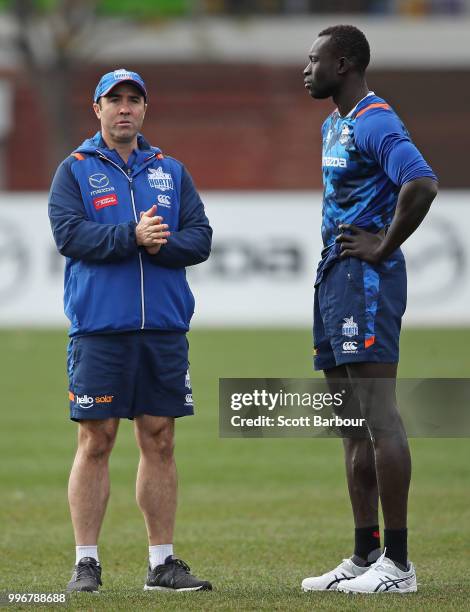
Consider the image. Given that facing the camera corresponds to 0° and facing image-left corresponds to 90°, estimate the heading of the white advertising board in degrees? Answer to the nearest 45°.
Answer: approximately 0°

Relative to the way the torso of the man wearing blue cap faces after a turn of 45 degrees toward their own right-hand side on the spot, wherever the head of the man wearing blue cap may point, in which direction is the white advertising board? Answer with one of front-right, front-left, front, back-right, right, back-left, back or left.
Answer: back-right
